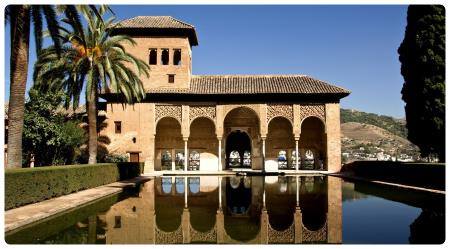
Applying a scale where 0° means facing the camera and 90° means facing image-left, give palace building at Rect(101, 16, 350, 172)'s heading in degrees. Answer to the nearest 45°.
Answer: approximately 0°

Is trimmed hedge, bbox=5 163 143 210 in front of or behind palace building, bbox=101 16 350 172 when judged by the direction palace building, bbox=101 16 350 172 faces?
in front

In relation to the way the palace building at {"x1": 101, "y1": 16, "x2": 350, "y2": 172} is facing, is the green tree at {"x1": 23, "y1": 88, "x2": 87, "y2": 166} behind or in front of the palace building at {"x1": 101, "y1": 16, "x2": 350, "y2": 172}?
in front

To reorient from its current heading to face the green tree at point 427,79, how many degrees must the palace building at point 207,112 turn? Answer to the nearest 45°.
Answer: approximately 45° to its left
